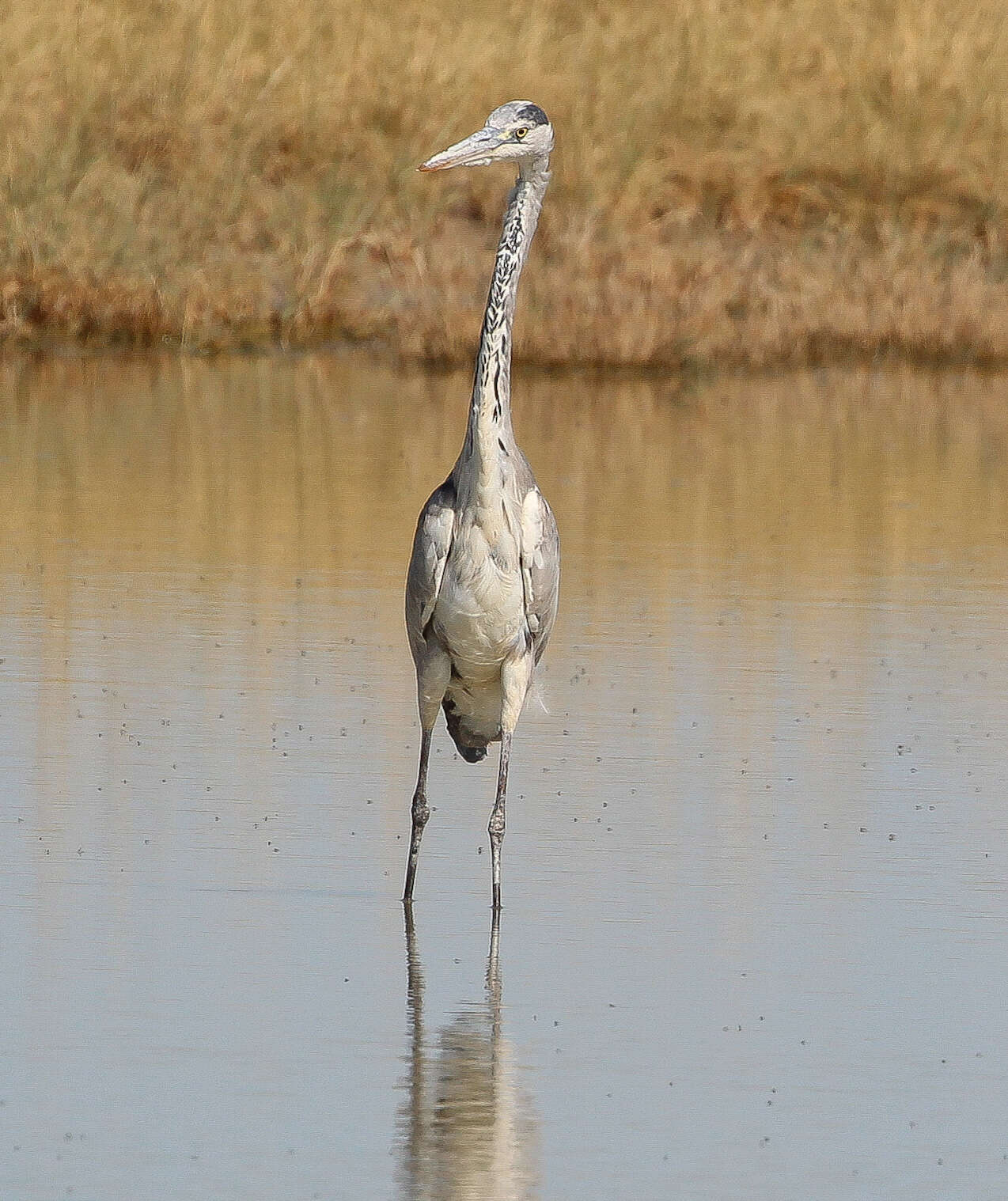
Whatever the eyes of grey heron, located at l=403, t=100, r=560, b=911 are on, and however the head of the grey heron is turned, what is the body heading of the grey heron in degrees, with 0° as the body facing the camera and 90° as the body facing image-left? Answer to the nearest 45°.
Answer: approximately 0°
